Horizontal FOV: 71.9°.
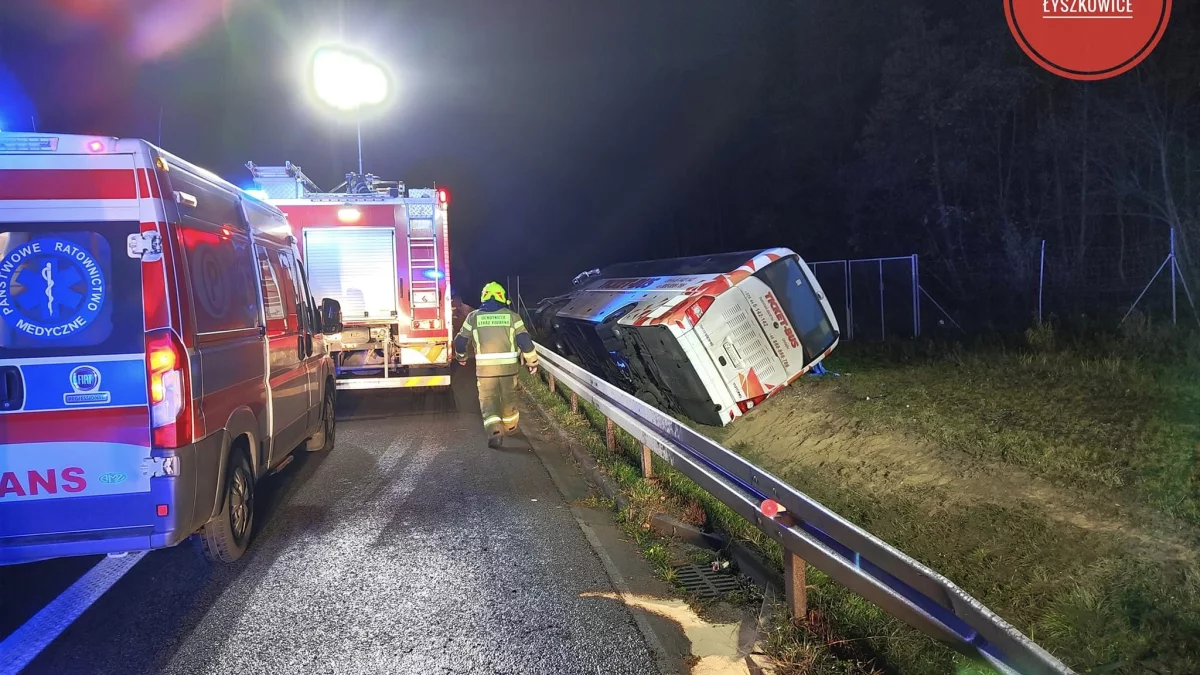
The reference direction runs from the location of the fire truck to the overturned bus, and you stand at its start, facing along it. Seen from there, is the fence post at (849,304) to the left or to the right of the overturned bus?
left

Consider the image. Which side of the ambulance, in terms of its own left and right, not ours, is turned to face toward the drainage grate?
right

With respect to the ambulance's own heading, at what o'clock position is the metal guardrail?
The metal guardrail is roughly at 3 o'clock from the ambulance.

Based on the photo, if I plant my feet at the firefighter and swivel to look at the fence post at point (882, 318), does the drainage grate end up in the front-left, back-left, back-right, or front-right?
back-right

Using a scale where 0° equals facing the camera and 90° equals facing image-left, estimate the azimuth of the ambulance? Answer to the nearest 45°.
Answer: approximately 225°

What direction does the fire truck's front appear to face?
away from the camera

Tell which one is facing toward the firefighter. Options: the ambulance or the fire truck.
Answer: the ambulance

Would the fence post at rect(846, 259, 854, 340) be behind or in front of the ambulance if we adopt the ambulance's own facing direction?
in front

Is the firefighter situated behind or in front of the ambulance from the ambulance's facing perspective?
in front

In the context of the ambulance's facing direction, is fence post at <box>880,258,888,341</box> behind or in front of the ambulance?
in front
